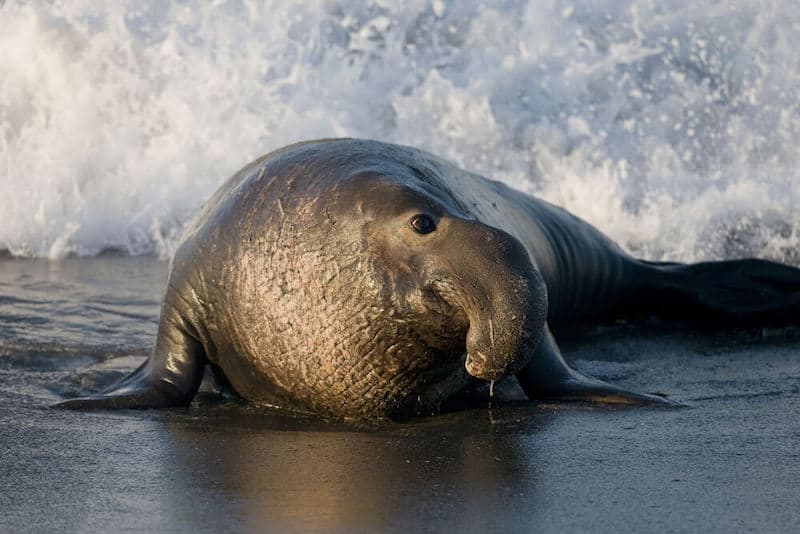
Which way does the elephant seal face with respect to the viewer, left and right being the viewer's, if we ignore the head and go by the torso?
facing the viewer and to the left of the viewer
